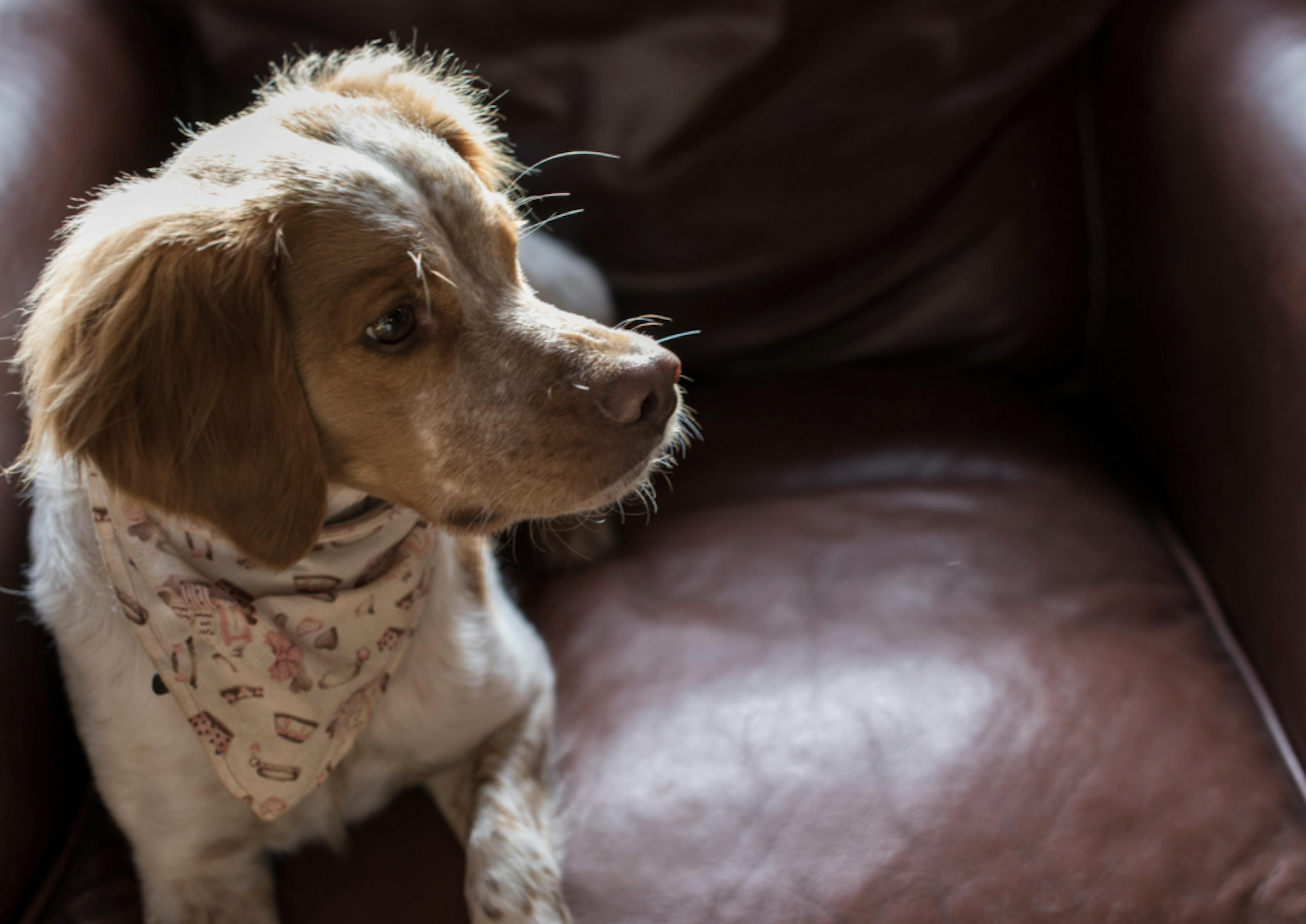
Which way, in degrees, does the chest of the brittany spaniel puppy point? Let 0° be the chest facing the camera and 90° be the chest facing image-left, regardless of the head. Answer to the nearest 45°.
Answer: approximately 0°

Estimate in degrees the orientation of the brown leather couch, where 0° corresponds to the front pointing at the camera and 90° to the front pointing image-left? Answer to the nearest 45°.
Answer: approximately 0°
